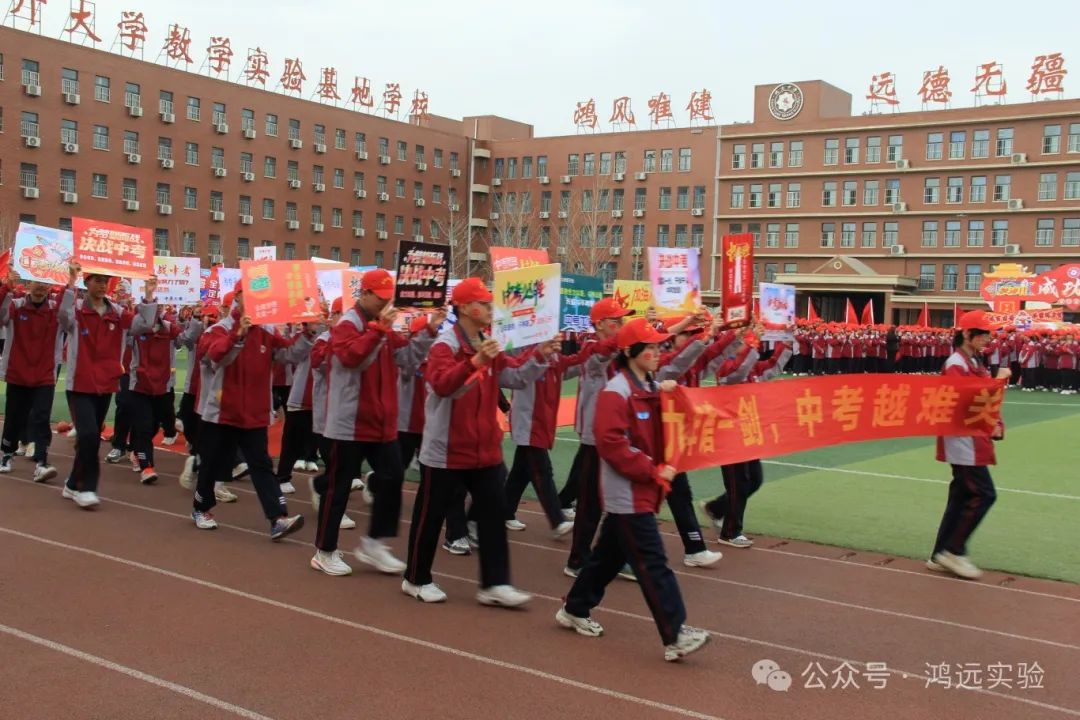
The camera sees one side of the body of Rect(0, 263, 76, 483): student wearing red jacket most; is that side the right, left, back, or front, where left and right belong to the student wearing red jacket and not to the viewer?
front
